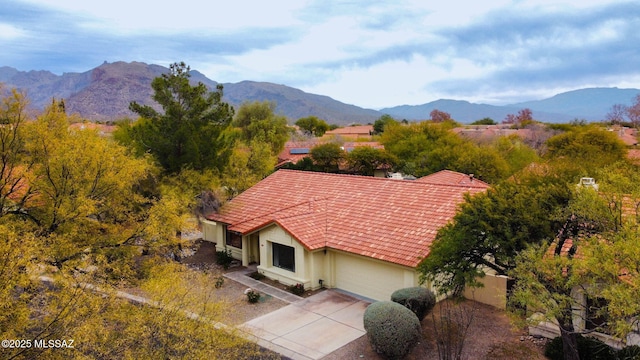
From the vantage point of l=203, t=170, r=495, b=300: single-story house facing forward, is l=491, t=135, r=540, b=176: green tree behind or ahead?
behind

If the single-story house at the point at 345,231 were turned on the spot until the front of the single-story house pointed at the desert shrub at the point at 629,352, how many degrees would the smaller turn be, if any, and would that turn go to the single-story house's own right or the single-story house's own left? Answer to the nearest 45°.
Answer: approximately 90° to the single-story house's own left

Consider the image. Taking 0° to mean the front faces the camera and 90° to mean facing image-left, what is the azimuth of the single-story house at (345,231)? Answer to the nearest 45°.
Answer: approximately 45°

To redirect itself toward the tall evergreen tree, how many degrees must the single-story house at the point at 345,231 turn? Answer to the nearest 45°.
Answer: approximately 90° to its right

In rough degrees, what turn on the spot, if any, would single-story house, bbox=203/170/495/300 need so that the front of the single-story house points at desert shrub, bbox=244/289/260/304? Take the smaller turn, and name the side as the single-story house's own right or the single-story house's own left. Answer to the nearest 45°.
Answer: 0° — it already faces it

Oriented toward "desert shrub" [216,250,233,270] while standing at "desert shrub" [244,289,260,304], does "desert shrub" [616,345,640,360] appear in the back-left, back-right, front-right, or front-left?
back-right

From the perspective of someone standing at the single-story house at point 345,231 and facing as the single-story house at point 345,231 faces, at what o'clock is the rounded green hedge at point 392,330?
The rounded green hedge is roughly at 10 o'clock from the single-story house.

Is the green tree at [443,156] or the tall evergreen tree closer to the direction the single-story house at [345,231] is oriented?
the tall evergreen tree

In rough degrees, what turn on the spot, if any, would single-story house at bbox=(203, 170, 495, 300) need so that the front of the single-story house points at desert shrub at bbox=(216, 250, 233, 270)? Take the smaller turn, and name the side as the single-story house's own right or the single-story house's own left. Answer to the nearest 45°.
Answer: approximately 90° to the single-story house's own right

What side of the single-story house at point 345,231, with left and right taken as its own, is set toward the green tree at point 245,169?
right
